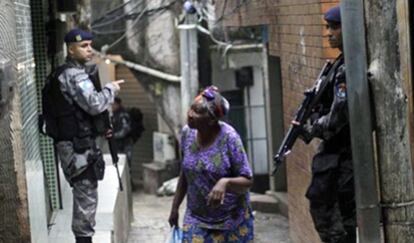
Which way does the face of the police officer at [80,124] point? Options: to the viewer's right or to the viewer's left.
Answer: to the viewer's right

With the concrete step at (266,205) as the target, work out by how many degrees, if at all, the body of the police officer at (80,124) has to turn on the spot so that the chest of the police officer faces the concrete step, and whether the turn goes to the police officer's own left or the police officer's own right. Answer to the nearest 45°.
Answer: approximately 45° to the police officer's own left

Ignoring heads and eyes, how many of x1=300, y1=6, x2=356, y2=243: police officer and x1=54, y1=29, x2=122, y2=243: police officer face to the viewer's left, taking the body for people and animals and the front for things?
1

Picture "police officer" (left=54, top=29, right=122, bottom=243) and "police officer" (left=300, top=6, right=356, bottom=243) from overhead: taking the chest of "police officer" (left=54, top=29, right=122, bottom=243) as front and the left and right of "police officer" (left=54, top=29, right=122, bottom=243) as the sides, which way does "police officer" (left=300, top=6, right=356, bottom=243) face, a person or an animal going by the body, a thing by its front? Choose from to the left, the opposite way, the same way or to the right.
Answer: the opposite way

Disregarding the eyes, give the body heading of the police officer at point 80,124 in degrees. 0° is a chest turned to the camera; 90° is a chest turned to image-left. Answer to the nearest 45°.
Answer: approximately 270°

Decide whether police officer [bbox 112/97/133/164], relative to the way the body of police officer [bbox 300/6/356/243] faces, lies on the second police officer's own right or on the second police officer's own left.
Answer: on the second police officer's own right

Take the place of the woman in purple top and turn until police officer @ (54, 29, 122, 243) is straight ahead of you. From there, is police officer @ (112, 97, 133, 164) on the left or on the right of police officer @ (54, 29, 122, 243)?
right

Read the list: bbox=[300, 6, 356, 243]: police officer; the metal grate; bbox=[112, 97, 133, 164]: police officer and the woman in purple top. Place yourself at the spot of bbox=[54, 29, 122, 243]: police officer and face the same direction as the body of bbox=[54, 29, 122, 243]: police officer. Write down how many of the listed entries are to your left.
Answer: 2

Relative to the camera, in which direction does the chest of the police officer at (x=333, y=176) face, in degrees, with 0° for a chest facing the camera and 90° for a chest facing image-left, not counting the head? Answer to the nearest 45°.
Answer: approximately 90°

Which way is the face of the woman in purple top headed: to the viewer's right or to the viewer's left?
to the viewer's left

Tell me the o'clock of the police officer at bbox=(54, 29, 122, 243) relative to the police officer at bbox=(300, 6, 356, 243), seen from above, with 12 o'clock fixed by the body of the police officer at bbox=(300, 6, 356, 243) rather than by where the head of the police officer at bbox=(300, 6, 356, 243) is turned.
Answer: the police officer at bbox=(54, 29, 122, 243) is roughly at 1 o'clock from the police officer at bbox=(300, 6, 356, 243).
